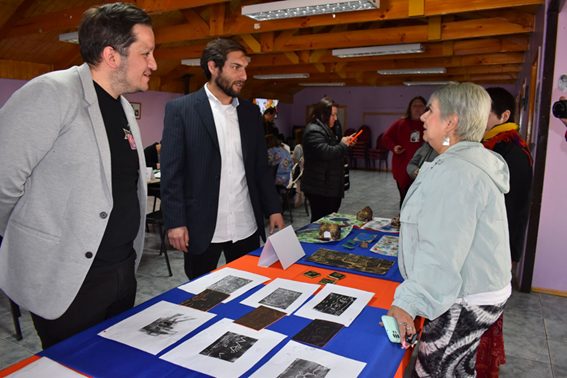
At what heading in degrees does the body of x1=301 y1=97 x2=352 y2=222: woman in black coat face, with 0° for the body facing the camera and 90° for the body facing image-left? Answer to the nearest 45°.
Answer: approximately 270°

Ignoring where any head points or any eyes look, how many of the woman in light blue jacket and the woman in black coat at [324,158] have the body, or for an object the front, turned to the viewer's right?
1

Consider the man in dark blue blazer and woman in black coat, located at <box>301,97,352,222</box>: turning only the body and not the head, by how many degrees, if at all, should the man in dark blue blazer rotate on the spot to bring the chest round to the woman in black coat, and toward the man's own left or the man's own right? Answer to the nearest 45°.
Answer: approximately 90° to the man's own left

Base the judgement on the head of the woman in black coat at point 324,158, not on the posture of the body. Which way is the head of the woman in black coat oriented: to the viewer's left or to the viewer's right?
to the viewer's right

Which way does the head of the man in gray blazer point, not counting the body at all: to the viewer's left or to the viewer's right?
to the viewer's right

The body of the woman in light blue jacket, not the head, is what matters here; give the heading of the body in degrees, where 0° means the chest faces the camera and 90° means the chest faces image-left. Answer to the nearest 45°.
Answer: approximately 90°

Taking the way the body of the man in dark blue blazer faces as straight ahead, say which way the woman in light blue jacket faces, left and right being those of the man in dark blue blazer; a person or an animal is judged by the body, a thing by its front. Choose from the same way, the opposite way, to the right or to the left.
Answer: the opposite way

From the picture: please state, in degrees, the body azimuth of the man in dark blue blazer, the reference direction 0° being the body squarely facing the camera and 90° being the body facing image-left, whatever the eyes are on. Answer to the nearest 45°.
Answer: approximately 315°

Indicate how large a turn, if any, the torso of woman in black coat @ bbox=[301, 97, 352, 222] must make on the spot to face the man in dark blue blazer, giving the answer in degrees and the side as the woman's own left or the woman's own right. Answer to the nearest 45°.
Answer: approximately 90° to the woman's own right
